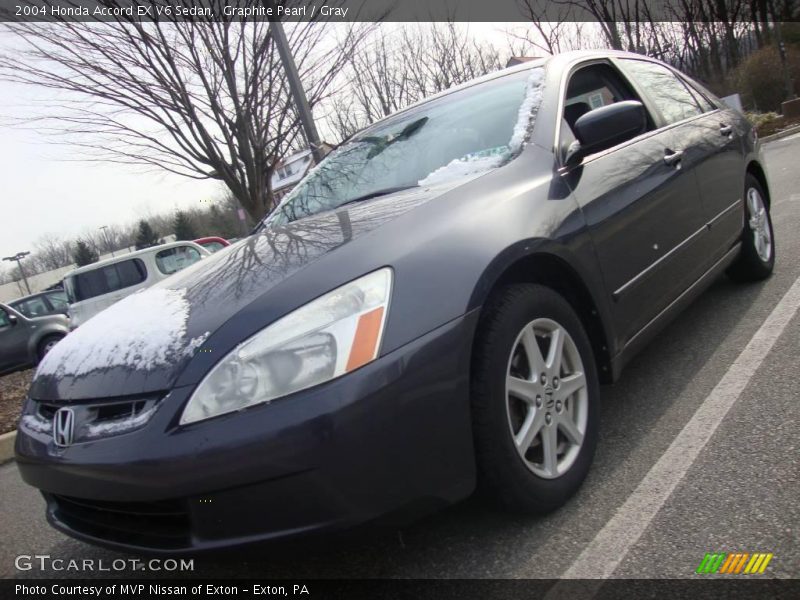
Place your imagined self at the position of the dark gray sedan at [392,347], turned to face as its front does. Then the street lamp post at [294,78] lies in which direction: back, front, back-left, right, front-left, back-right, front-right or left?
back-right

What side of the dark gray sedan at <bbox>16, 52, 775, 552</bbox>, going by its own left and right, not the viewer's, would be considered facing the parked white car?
right

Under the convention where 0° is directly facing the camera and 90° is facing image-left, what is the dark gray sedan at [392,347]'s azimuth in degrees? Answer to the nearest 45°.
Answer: approximately 45°

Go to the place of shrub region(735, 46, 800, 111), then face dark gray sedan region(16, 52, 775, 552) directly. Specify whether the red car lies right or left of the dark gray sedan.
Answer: right

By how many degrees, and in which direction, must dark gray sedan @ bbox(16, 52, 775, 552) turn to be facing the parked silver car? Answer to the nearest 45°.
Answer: approximately 90° to its right

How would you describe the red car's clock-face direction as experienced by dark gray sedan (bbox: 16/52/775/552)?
The red car is roughly at 4 o'clock from the dark gray sedan.

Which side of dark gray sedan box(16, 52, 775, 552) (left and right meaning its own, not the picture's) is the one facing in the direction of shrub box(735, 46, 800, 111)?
back
